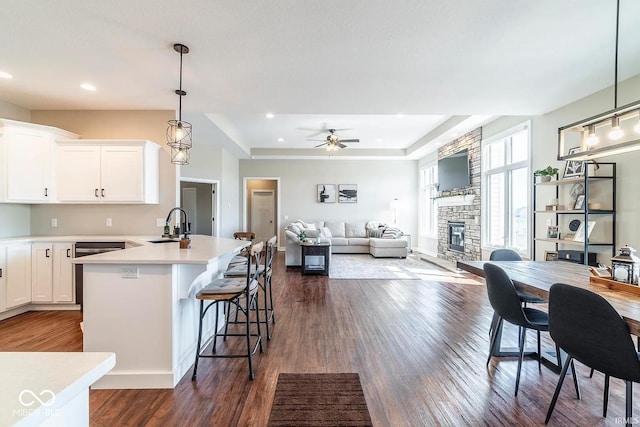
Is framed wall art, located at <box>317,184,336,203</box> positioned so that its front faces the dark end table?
yes

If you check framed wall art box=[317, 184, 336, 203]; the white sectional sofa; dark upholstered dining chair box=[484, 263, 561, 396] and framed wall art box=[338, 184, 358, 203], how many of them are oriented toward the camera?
3

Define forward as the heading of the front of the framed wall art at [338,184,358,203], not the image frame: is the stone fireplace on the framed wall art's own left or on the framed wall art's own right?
on the framed wall art's own left

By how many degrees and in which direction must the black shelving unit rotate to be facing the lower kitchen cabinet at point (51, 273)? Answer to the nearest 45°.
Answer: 0° — it already faces it

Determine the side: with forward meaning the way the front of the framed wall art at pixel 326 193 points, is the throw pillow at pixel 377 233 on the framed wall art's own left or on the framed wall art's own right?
on the framed wall art's own left

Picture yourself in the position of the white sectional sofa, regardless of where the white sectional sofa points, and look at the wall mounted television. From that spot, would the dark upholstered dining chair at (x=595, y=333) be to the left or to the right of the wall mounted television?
right

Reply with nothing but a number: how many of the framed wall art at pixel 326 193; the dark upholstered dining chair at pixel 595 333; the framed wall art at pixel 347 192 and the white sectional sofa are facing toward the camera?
3

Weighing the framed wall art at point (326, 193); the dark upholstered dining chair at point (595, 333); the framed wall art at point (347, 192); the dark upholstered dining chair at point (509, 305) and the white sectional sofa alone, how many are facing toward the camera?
3
